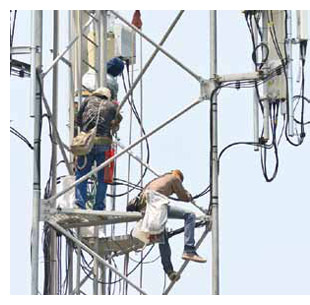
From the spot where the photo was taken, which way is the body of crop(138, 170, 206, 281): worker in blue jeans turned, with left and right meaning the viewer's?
facing to the right of the viewer
